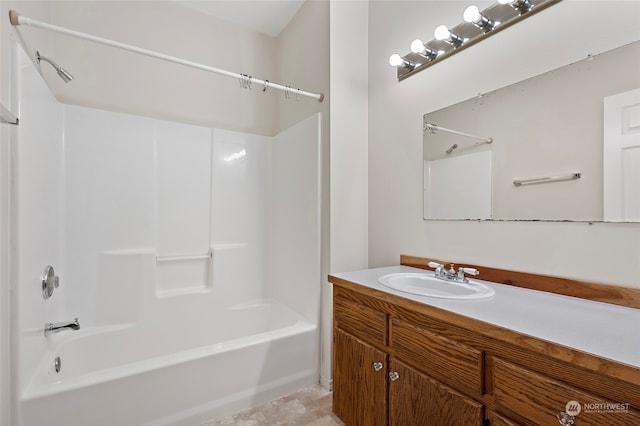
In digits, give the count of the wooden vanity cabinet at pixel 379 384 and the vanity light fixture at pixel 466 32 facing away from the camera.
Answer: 0

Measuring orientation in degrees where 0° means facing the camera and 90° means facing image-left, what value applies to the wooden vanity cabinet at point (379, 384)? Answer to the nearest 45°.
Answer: approximately 45°

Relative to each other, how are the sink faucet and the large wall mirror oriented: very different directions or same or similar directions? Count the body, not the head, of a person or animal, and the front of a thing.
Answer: same or similar directions

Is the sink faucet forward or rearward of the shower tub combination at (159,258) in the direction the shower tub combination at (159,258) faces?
forward

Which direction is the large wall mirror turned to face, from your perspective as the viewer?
facing the viewer and to the left of the viewer

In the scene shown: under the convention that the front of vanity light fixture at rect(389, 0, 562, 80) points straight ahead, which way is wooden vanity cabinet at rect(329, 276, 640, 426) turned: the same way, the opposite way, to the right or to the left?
the same way

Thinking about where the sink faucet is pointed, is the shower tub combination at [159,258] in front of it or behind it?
in front

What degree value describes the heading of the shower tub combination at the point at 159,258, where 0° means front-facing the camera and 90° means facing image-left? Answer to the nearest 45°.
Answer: approximately 315°

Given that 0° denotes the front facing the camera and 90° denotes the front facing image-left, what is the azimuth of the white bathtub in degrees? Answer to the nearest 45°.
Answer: approximately 315°
